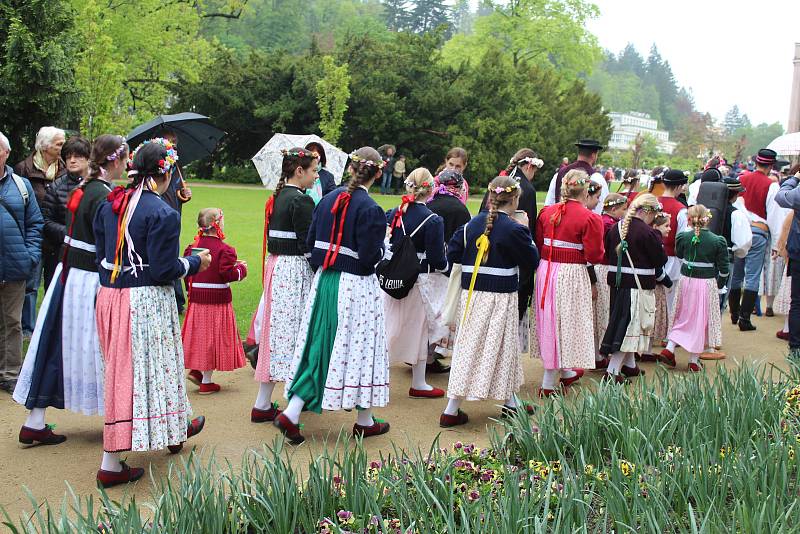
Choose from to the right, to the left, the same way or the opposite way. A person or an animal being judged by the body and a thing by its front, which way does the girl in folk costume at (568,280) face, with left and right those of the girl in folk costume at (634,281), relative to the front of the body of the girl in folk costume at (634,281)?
the same way

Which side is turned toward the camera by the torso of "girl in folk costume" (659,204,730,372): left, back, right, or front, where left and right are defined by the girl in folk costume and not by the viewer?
back

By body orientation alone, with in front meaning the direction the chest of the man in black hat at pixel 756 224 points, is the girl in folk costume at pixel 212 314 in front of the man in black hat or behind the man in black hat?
behind

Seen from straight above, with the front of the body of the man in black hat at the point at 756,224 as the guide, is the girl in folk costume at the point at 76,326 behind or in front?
behind

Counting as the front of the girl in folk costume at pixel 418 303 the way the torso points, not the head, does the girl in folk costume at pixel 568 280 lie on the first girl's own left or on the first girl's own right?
on the first girl's own right

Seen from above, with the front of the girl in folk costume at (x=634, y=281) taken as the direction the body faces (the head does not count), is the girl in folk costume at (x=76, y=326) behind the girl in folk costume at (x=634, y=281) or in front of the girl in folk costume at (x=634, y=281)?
behind

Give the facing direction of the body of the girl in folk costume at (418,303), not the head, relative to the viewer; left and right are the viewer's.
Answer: facing away from the viewer and to the right of the viewer

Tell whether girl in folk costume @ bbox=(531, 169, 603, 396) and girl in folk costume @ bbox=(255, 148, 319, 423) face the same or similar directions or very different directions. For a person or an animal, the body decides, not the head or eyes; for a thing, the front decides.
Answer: same or similar directions

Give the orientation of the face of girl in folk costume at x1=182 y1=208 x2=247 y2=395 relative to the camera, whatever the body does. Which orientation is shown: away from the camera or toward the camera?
away from the camera
